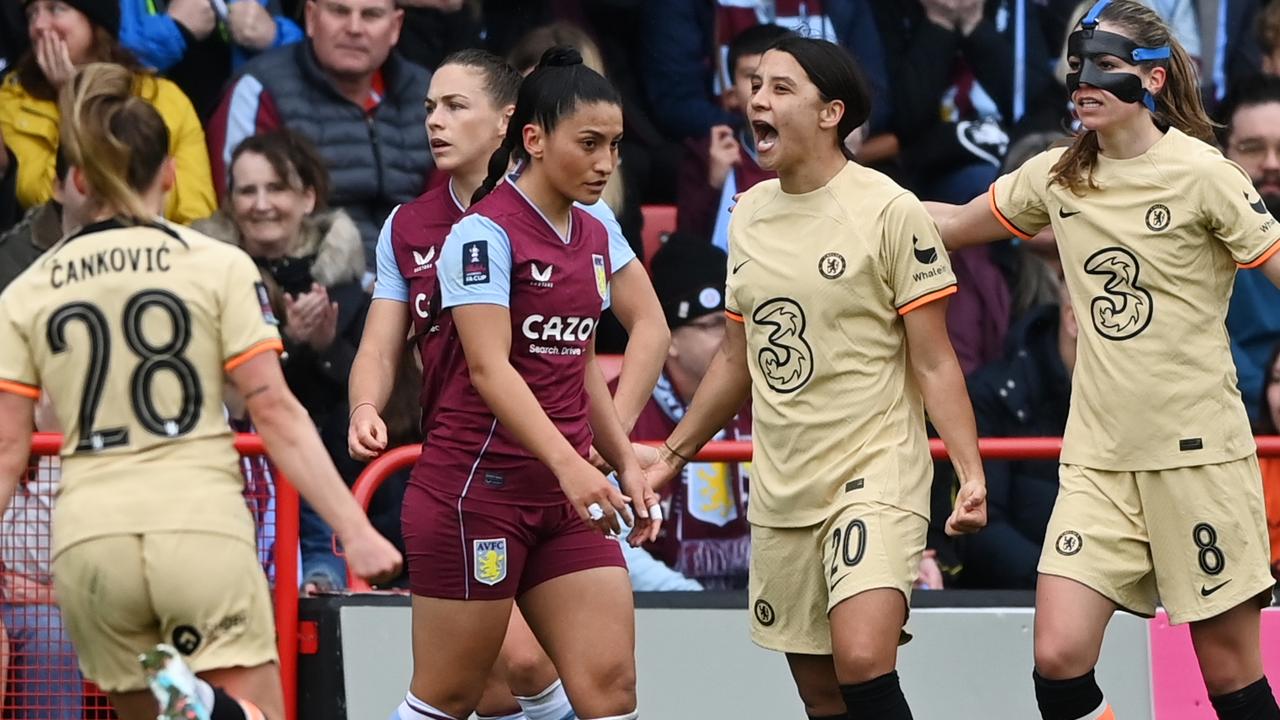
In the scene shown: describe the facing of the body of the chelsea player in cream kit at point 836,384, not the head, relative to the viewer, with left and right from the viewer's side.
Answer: facing the viewer and to the left of the viewer

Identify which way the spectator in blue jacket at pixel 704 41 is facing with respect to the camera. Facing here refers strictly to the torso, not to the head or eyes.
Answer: toward the camera

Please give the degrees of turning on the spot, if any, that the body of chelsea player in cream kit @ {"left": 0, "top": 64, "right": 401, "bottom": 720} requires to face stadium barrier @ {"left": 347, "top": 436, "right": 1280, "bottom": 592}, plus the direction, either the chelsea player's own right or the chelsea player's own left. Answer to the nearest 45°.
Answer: approximately 45° to the chelsea player's own right

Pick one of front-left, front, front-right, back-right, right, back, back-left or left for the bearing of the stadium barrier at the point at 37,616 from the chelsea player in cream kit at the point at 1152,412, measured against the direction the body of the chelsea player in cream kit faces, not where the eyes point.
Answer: front-right

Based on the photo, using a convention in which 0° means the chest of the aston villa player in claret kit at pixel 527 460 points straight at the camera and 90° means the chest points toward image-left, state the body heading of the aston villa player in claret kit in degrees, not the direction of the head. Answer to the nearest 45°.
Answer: approximately 315°

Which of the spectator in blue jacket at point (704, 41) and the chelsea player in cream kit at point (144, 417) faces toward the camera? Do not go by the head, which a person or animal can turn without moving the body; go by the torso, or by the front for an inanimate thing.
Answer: the spectator in blue jacket

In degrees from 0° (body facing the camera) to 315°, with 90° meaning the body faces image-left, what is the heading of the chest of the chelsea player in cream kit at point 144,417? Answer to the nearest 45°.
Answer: approximately 180°

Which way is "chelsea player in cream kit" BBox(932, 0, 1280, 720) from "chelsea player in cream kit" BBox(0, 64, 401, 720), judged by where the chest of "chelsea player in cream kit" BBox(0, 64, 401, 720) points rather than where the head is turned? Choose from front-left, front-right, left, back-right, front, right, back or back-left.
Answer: right

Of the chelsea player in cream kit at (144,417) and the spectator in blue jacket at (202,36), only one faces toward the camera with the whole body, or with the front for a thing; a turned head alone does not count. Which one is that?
the spectator in blue jacket

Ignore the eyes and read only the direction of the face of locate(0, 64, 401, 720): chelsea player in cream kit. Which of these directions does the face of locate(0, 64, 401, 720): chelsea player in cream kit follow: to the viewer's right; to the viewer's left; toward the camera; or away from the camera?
away from the camera

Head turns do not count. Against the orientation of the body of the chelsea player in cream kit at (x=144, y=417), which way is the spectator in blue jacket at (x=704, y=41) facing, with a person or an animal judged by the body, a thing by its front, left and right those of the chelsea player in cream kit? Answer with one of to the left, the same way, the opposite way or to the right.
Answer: the opposite way

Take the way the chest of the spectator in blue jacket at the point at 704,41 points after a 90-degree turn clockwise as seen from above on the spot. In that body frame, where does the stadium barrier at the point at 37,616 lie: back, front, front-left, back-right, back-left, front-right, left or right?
front-left

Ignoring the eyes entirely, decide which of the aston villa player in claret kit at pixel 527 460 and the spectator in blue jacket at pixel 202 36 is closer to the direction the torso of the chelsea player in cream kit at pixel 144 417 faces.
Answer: the spectator in blue jacket

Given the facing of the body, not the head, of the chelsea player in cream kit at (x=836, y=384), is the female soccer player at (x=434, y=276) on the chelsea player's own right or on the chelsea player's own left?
on the chelsea player's own right

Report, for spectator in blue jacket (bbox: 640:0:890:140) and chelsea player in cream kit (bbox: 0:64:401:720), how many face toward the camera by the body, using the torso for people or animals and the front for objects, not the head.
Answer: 1

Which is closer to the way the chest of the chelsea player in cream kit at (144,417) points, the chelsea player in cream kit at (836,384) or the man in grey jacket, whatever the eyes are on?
the man in grey jacket

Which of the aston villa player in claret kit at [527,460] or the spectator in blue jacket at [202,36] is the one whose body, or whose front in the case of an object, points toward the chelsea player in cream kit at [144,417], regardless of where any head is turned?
the spectator in blue jacket
